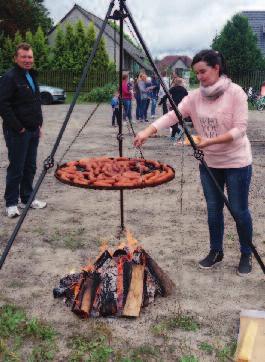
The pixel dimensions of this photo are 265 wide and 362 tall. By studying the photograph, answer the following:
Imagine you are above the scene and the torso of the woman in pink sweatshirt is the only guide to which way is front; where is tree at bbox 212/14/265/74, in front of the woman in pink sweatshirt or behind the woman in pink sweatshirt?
behind

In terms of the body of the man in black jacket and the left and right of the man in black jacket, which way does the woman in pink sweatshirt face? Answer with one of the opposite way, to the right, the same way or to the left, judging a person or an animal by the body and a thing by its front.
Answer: to the right

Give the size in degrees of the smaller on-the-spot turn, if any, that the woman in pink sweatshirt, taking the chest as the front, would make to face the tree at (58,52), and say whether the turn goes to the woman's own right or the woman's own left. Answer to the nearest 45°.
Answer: approximately 135° to the woman's own right

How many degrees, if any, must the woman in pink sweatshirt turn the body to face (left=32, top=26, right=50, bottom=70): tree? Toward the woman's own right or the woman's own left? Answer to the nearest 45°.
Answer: approximately 135° to the woman's own right

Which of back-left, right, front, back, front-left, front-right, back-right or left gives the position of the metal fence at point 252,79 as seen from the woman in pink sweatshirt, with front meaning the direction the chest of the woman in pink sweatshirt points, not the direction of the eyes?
back-right

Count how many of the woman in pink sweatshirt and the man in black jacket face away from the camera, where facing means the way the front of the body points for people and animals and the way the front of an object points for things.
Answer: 0

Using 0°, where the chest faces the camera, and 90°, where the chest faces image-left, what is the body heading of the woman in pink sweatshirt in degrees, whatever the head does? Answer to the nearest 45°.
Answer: approximately 45°

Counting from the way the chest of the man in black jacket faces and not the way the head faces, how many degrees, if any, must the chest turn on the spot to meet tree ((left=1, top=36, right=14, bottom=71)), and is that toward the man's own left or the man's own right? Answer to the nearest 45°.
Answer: approximately 135° to the man's own left

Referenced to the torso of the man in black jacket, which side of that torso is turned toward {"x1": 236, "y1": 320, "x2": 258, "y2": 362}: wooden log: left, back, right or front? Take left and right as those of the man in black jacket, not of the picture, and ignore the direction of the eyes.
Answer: front

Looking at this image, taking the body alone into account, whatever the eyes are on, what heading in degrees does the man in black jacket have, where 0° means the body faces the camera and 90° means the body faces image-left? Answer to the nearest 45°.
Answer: approximately 315°
